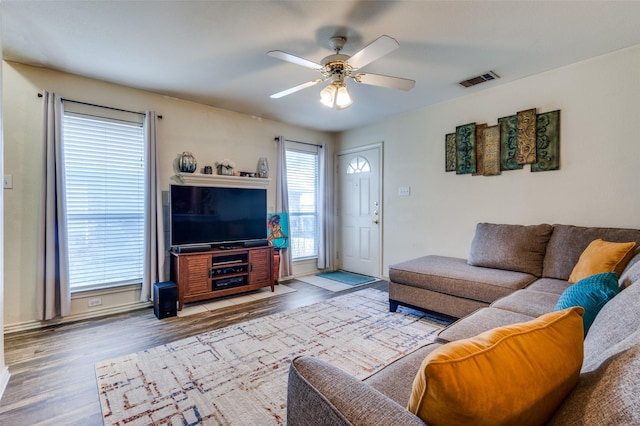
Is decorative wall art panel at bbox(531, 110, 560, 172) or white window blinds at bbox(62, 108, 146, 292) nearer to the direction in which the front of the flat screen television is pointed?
the decorative wall art panel

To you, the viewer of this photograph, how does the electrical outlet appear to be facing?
facing the viewer

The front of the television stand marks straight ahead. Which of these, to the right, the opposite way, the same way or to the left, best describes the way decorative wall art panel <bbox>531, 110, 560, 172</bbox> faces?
to the right

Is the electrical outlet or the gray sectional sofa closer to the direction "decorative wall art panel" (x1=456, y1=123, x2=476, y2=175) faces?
the electrical outlet

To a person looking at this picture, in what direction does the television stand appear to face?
facing the viewer and to the right of the viewer

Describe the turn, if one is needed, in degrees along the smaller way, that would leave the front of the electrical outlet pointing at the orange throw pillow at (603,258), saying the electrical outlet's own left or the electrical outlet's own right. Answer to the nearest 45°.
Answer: approximately 45° to the electrical outlet's own left

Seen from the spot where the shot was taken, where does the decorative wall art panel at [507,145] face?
facing the viewer and to the left of the viewer

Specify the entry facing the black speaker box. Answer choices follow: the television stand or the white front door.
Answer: the white front door

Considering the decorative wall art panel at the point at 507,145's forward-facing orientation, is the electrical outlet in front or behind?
in front
